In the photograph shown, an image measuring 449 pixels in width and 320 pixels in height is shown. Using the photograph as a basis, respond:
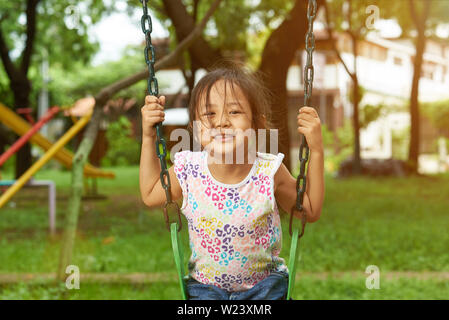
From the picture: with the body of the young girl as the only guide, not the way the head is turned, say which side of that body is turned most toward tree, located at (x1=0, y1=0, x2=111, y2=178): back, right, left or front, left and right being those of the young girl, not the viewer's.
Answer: back

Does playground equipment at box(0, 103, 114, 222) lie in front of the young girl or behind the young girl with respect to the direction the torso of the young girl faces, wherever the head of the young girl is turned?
behind

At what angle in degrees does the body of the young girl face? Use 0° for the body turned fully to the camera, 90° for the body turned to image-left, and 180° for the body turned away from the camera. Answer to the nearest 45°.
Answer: approximately 0°

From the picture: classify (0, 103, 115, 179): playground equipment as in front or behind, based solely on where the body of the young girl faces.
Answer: behind
